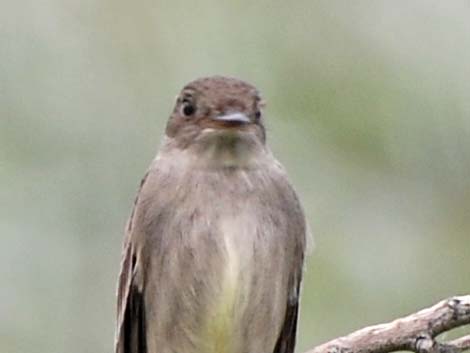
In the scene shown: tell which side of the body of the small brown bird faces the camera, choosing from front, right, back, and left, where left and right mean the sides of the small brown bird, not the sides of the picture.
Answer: front
